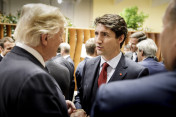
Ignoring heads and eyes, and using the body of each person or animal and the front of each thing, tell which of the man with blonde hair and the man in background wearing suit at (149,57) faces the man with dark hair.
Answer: the man with blonde hair

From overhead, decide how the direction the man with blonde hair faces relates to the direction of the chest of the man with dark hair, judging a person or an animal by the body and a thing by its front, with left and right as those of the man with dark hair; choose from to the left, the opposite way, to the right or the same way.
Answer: the opposite way

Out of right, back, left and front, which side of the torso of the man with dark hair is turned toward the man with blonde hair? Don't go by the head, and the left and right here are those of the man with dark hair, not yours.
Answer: front

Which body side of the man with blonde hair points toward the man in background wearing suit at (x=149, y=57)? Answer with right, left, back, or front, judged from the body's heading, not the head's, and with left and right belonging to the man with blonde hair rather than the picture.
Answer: front

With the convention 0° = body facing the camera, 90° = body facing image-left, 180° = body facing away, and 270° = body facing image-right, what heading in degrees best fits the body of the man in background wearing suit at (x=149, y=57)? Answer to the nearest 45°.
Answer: approximately 135°

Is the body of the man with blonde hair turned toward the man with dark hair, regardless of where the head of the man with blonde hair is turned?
yes

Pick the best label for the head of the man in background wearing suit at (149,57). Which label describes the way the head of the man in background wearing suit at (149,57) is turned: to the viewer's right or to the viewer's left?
to the viewer's left

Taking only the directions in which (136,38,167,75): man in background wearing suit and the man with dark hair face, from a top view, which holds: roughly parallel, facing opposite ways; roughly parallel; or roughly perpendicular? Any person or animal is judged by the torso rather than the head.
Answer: roughly perpendicular

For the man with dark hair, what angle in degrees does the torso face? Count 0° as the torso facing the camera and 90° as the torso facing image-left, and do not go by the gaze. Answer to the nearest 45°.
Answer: approximately 45°

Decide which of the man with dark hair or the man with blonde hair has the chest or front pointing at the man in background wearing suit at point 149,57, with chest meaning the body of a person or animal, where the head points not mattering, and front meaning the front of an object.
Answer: the man with blonde hair

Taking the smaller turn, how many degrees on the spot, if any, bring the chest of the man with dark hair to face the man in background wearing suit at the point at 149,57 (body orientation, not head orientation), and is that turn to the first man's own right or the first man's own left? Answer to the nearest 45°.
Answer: approximately 180°

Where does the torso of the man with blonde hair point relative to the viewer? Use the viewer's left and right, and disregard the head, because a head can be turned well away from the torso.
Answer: facing away from the viewer and to the right of the viewer

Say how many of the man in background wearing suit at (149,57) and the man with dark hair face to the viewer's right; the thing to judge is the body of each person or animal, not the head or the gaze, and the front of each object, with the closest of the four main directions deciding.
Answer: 0

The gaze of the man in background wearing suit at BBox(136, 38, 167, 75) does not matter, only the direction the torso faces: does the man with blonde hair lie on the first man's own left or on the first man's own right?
on the first man's own left

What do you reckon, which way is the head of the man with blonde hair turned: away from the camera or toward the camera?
away from the camera

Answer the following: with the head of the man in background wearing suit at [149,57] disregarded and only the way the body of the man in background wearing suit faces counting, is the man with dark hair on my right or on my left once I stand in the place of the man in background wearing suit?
on my left
